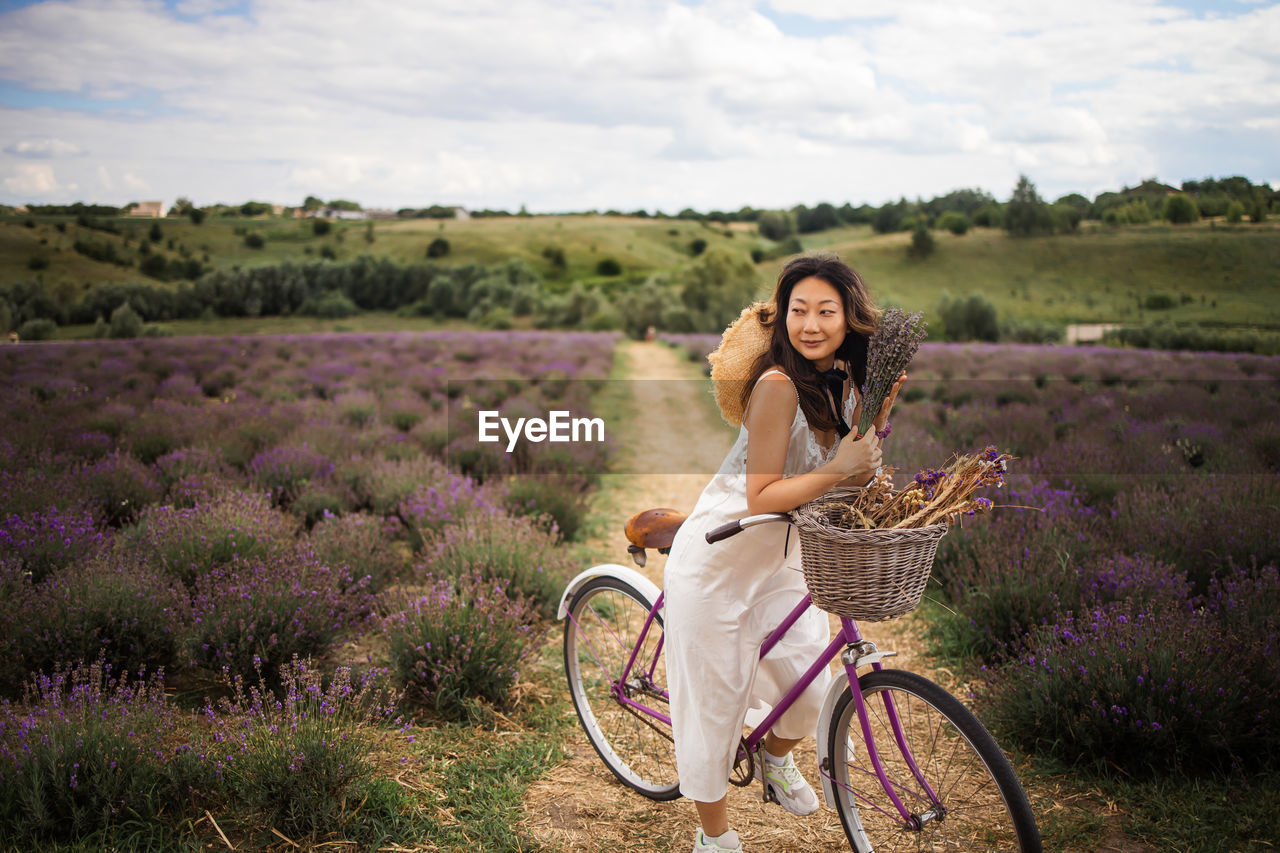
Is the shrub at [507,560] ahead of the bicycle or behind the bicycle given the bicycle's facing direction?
behind

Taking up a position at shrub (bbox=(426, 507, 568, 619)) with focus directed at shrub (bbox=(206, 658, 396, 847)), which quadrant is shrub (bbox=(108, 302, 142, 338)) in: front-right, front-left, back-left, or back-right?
back-right

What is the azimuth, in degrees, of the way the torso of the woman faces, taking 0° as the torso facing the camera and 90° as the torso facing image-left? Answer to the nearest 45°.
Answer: approximately 315°

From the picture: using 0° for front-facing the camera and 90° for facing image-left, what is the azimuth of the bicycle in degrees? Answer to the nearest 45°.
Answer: approximately 315°

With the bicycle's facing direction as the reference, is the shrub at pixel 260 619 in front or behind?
behind

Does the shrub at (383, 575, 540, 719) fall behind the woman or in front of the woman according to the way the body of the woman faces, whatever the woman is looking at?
behind

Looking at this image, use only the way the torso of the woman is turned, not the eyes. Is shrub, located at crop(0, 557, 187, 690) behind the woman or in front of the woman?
behind

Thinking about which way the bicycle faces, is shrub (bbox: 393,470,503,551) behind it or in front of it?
behind
